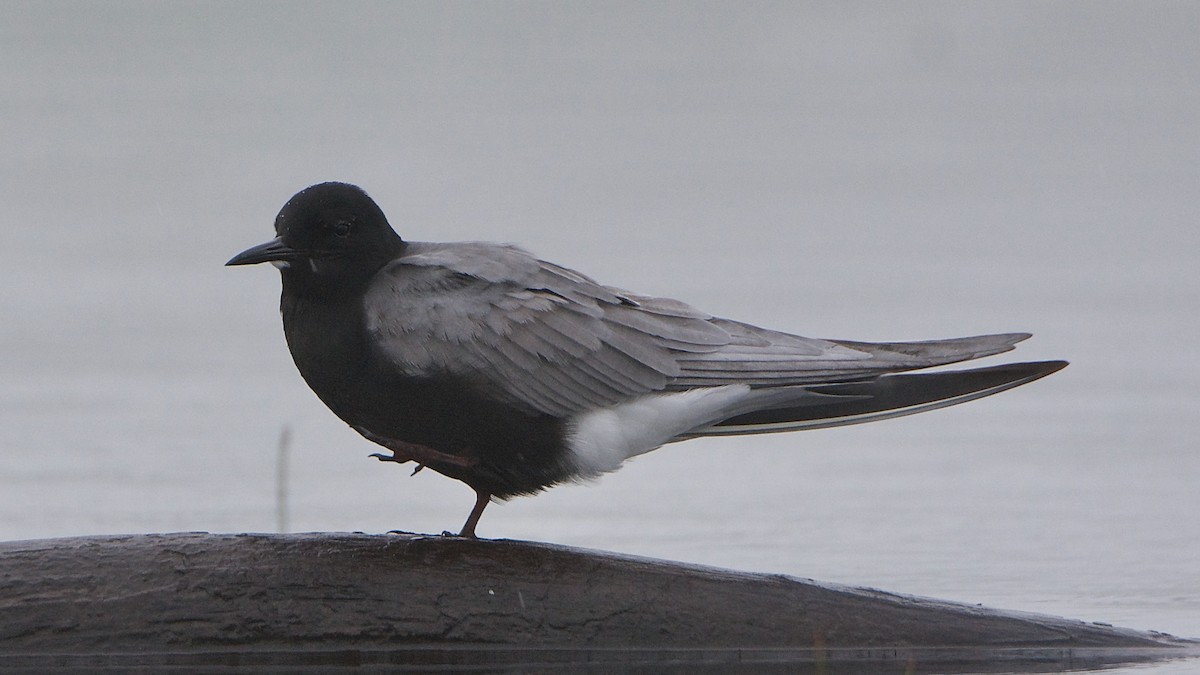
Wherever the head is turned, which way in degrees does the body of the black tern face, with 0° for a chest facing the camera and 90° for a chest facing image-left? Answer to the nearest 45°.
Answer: approximately 90°
